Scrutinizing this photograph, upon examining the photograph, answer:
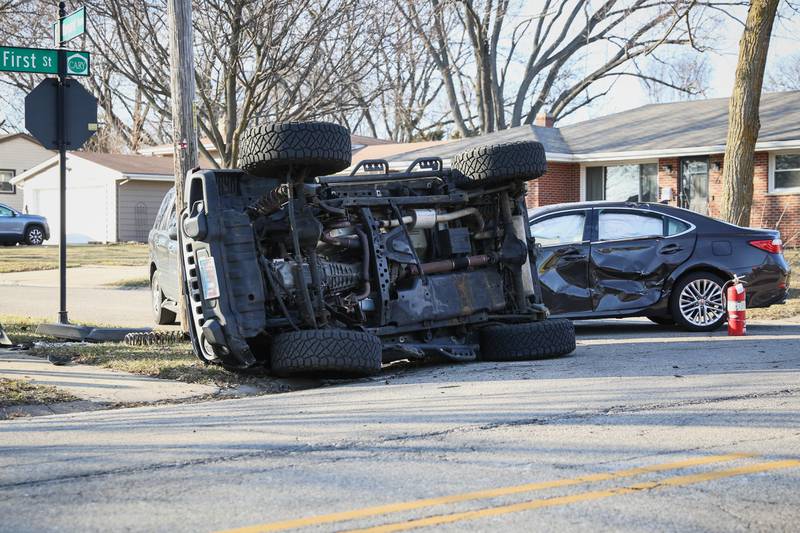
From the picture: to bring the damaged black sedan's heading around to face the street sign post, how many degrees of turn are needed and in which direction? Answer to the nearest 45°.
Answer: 0° — it already faces it

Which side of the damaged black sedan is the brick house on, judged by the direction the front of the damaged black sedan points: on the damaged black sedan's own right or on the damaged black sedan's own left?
on the damaged black sedan's own right

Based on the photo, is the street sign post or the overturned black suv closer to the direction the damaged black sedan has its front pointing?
the street sign post

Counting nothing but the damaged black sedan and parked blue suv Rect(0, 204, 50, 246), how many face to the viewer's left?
1

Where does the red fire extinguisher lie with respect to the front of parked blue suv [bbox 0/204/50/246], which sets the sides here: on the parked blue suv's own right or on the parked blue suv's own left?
on the parked blue suv's own right

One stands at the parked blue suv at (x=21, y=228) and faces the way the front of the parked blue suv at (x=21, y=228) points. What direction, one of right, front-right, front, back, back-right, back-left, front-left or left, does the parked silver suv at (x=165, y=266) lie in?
right

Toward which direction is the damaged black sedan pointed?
to the viewer's left

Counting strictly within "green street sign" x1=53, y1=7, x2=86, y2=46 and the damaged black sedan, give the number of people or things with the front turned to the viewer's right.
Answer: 0

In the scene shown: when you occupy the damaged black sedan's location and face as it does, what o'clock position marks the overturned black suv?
The overturned black suv is roughly at 10 o'clock from the damaged black sedan.

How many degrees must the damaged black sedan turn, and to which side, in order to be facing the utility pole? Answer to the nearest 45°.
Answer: approximately 45° to its left

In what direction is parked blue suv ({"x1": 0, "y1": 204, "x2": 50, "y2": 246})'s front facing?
to the viewer's right
